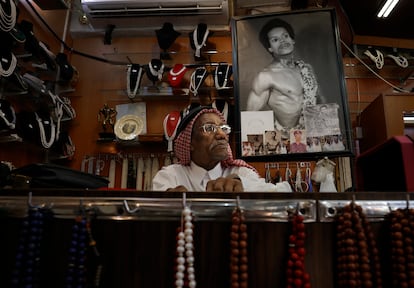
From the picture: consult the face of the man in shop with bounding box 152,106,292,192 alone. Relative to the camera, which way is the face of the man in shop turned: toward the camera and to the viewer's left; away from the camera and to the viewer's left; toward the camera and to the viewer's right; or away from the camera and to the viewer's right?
toward the camera and to the viewer's right

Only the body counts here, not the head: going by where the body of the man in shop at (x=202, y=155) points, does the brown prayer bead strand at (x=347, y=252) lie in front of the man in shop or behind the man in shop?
in front

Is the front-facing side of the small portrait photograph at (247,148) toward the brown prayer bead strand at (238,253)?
yes

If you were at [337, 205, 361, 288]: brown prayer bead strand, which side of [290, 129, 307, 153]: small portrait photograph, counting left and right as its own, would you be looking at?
front

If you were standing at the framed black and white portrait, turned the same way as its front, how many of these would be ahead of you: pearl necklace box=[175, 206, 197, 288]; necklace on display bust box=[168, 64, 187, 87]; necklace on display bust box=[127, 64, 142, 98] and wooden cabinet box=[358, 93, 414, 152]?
1

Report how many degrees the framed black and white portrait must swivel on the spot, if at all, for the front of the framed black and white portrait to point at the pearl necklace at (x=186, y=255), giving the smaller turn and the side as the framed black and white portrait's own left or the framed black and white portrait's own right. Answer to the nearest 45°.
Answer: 0° — it already faces it

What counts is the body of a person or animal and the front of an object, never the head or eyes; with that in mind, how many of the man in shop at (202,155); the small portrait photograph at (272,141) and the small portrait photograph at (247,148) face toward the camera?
3

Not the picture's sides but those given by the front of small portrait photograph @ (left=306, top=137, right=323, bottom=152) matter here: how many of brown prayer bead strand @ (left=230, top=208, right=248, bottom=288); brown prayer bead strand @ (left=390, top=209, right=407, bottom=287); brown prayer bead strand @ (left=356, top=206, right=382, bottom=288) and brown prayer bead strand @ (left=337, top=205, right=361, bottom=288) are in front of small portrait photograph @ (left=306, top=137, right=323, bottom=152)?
4

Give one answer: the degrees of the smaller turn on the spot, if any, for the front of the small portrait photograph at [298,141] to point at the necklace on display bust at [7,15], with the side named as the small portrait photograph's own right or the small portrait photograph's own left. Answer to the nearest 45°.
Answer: approximately 90° to the small portrait photograph's own right

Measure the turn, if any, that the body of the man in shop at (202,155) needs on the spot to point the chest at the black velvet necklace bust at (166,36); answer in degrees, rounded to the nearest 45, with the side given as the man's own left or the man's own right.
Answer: approximately 180°

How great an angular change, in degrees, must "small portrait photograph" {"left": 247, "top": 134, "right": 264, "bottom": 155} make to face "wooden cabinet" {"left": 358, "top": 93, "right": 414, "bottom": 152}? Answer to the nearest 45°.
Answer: approximately 135° to its left
